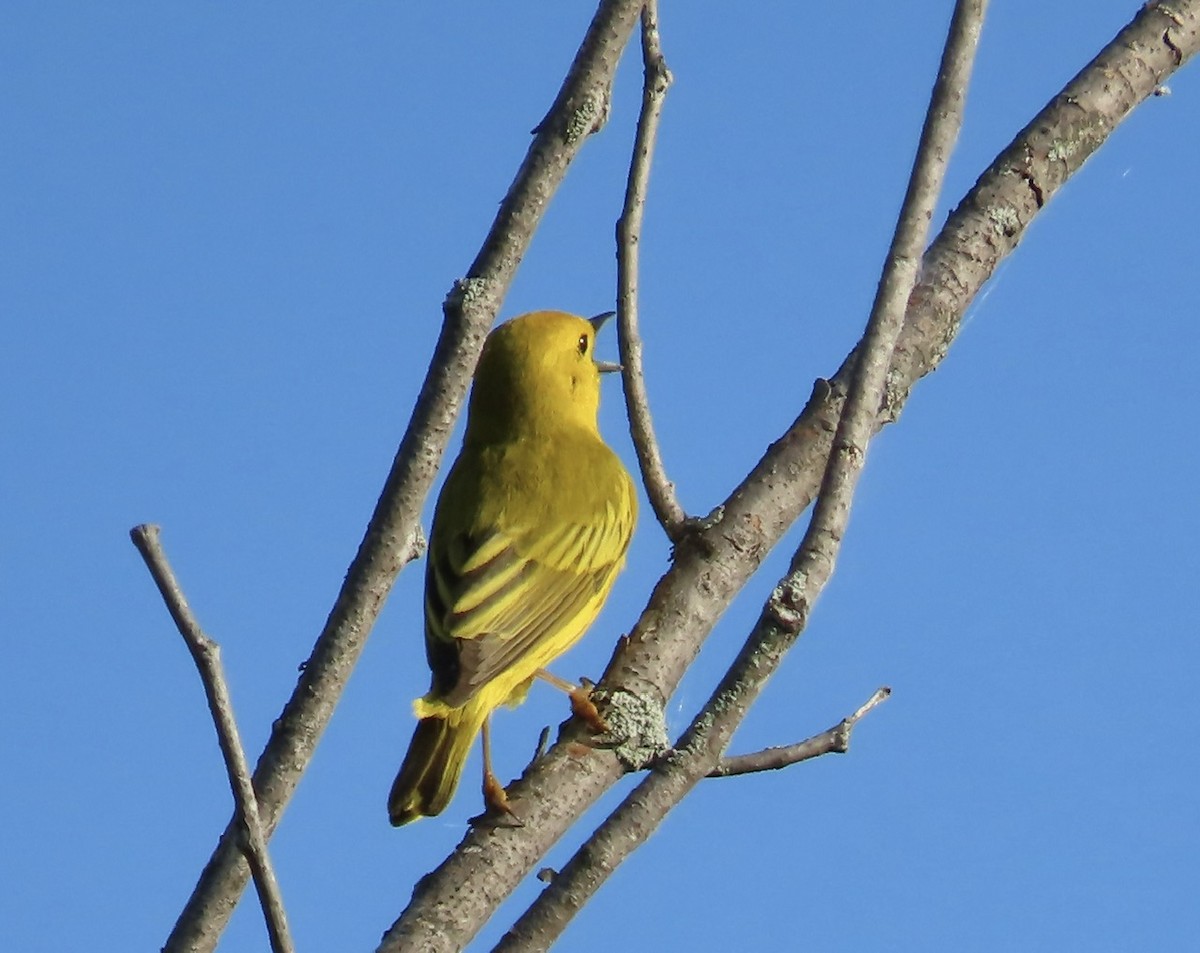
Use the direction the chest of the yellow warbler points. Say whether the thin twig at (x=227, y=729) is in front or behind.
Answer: behind

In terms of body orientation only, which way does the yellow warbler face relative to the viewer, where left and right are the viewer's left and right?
facing away from the viewer and to the right of the viewer
